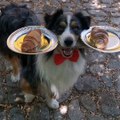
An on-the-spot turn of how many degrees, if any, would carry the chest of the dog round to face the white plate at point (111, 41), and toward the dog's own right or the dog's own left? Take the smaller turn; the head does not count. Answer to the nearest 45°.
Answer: approximately 45° to the dog's own left

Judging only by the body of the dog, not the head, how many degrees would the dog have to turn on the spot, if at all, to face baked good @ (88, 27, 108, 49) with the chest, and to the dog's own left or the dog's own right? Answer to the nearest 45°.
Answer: approximately 45° to the dog's own left

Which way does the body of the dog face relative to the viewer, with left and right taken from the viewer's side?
facing the viewer and to the right of the viewer
